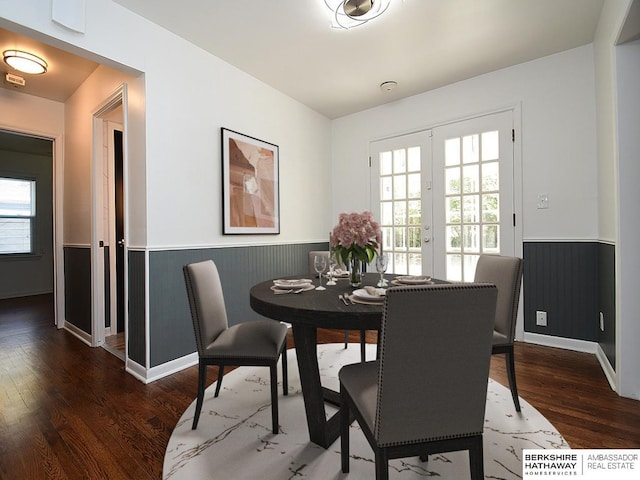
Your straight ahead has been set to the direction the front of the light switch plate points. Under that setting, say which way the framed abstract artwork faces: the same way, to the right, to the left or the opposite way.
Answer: to the left

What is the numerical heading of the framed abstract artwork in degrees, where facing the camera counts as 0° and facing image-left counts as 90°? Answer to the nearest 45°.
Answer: approximately 315°

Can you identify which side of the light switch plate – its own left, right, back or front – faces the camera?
front

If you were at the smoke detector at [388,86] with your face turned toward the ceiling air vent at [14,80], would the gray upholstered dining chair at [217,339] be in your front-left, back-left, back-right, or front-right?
front-left

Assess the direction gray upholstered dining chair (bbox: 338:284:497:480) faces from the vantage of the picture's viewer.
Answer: facing away from the viewer and to the left of the viewer

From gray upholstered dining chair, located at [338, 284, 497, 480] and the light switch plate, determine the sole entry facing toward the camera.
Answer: the light switch plate

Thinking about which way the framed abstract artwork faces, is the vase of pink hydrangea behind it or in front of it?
in front

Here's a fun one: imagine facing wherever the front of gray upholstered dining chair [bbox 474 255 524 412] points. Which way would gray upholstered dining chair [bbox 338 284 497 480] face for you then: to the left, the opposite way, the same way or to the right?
to the right

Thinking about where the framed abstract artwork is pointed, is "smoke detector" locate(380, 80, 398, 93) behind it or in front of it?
in front

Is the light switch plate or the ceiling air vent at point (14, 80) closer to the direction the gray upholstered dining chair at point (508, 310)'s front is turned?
the ceiling air vent

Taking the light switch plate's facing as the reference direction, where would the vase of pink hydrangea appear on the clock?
The vase of pink hydrangea is roughly at 1 o'clock from the light switch plate.

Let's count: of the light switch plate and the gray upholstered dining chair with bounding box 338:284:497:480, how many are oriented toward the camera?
1

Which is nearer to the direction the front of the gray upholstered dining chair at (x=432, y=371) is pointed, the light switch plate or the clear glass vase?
the clear glass vase

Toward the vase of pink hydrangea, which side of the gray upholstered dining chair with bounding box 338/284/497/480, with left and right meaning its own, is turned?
front

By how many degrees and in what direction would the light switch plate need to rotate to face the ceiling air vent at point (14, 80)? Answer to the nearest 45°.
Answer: approximately 45° to its right

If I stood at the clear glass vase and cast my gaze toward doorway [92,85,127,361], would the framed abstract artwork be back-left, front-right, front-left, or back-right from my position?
front-right

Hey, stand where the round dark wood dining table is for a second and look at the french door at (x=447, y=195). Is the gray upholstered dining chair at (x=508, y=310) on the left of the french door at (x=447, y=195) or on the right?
right
